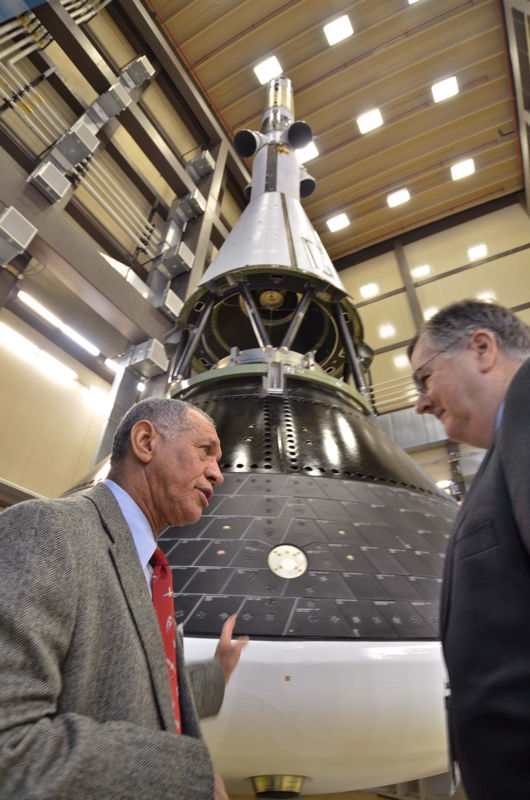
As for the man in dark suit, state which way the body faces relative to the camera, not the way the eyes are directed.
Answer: to the viewer's left

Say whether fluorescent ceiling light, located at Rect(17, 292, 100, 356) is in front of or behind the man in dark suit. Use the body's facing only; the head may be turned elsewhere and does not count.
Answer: in front

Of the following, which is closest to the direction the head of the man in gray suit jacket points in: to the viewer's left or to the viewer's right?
to the viewer's right

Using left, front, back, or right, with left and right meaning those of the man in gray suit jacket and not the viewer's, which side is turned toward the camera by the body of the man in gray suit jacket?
right

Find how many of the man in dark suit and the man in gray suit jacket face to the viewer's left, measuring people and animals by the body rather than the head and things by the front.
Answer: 1

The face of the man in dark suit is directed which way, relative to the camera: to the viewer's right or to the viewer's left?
to the viewer's left
